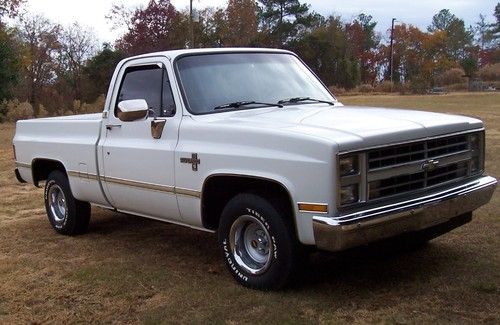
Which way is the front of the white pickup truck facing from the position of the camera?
facing the viewer and to the right of the viewer

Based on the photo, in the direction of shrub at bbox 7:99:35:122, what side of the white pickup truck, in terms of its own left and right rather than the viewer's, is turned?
back
